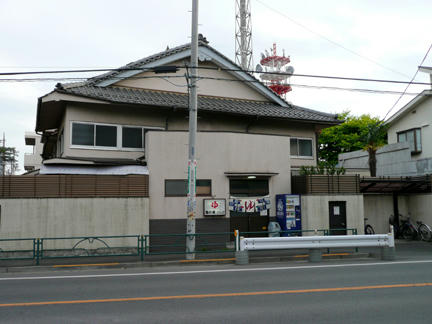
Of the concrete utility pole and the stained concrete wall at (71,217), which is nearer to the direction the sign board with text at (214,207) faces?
the concrete utility pole

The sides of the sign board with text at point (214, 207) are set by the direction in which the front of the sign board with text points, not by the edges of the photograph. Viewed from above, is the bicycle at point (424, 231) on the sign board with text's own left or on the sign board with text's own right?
on the sign board with text's own left

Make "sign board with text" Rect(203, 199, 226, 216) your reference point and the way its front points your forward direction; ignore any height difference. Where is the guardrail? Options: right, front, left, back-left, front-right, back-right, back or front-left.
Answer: front-left

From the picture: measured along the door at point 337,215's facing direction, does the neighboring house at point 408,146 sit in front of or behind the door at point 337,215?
behind

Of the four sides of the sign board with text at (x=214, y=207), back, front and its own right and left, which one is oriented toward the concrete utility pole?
front

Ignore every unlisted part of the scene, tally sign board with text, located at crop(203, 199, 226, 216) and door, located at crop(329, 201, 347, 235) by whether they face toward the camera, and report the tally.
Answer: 2

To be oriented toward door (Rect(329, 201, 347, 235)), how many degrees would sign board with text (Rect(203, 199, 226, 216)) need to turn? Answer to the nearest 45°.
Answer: approximately 90° to its left

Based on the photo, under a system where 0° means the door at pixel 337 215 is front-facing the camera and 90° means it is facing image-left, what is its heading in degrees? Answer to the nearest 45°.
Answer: approximately 0°

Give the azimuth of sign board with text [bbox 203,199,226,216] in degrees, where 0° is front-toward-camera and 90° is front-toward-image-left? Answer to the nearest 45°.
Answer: approximately 0°

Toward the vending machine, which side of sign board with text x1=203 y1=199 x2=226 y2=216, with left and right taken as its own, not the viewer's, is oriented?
left
